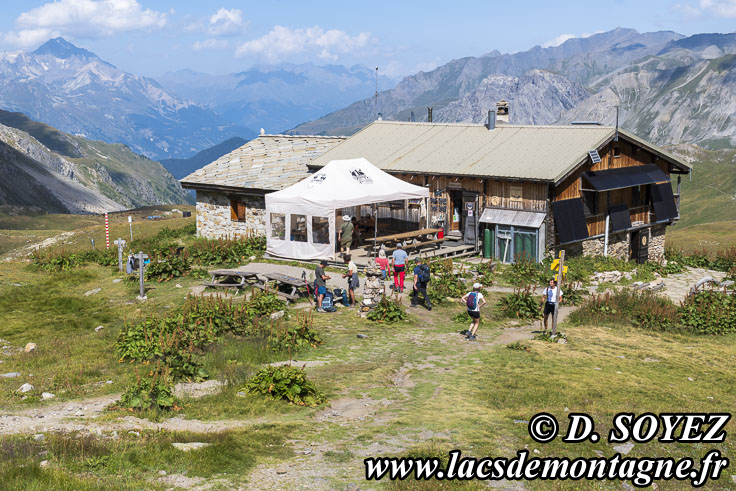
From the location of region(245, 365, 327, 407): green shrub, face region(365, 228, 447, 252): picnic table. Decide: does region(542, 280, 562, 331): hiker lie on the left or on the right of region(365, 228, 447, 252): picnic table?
right

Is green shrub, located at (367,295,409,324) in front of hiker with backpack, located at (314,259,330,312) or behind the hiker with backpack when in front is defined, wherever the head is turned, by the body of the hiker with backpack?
in front

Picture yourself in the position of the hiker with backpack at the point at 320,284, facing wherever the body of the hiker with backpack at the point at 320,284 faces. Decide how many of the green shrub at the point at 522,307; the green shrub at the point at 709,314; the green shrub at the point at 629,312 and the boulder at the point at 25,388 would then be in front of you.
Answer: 3

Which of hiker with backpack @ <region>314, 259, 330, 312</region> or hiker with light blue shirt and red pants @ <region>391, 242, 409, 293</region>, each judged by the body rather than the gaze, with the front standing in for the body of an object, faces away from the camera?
hiker with light blue shirt and red pants @ <region>391, 242, 409, 293</region>

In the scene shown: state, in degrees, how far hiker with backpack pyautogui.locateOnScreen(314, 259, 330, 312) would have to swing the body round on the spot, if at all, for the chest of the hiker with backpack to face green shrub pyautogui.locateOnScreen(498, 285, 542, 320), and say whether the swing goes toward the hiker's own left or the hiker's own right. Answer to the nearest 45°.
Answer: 0° — they already face it

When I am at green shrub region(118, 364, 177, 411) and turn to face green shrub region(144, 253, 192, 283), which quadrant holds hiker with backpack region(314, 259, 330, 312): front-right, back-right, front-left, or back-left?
front-right

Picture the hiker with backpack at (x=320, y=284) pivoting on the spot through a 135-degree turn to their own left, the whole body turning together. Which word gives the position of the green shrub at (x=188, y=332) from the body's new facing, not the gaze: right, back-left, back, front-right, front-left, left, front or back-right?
left

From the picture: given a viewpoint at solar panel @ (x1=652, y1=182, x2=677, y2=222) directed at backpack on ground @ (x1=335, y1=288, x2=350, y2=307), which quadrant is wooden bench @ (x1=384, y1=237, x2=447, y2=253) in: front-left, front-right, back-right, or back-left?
front-right

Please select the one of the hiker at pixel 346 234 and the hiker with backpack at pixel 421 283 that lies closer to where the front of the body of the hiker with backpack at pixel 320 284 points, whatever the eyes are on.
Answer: the hiker with backpack

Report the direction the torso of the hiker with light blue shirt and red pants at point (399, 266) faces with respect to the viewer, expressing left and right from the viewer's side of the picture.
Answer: facing away from the viewer

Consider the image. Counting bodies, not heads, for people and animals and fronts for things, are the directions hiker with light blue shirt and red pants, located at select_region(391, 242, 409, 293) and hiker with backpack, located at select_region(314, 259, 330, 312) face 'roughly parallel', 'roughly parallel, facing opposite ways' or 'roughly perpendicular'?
roughly perpendicular

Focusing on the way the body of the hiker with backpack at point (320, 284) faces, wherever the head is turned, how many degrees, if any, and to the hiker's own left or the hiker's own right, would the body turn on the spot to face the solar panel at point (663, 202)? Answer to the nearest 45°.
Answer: approximately 45° to the hiker's own left

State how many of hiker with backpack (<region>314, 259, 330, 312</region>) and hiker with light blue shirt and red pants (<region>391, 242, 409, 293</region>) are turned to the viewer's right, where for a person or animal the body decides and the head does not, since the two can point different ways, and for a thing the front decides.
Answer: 1

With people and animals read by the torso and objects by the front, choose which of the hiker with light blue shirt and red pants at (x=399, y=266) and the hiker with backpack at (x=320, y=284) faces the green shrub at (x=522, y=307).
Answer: the hiker with backpack at (x=320, y=284)

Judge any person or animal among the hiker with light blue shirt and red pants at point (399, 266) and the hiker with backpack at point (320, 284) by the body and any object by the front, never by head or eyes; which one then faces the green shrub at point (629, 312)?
the hiker with backpack at point (320, 284)

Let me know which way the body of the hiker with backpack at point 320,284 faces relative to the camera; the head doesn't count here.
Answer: to the viewer's right
